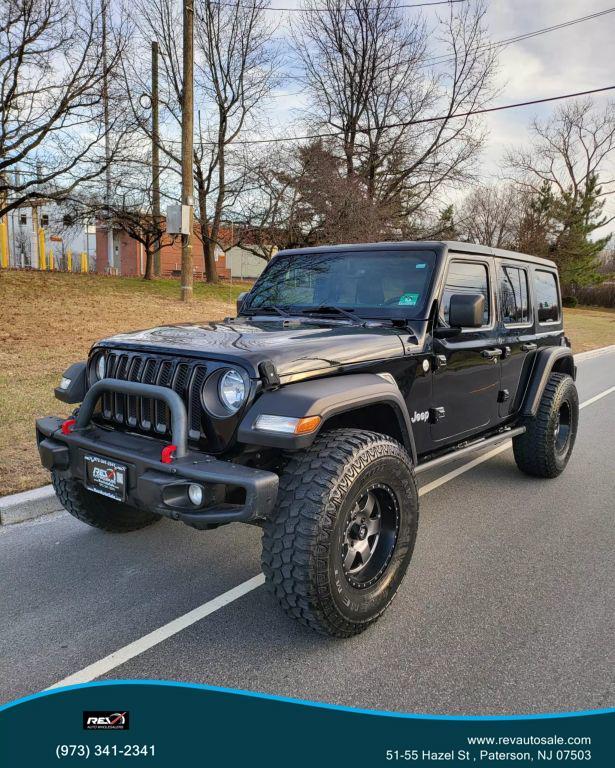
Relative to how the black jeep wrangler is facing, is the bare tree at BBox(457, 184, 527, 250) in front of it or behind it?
behind

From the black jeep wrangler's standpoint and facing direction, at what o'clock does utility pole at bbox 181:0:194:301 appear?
The utility pole is roughly at 4 o'clock from the black jeep wrangler.

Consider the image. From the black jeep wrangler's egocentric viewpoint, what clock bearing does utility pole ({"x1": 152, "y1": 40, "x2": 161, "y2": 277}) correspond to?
The utility pole is roughly at 4 o'clock from the black jeep wrangler.

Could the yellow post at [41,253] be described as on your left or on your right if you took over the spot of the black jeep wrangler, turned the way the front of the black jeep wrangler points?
on your right

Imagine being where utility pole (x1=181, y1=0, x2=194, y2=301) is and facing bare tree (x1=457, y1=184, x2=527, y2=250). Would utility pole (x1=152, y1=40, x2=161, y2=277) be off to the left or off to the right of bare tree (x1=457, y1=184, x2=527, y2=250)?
left

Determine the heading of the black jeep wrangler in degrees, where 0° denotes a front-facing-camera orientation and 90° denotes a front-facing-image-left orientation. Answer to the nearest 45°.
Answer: approximately 45°

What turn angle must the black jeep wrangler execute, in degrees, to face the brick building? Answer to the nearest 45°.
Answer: approximately 135° to its right
